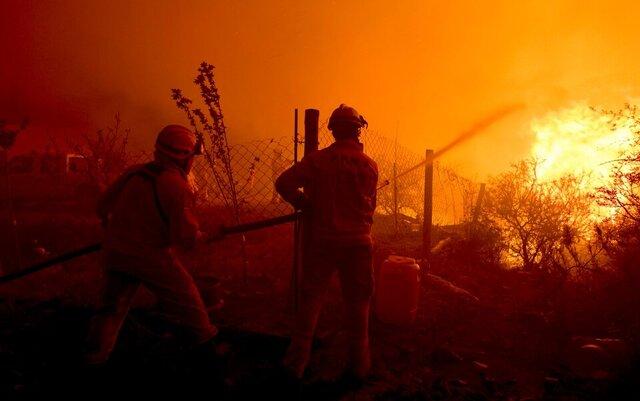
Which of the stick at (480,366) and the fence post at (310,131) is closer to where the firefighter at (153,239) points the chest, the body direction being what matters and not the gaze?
the fence post

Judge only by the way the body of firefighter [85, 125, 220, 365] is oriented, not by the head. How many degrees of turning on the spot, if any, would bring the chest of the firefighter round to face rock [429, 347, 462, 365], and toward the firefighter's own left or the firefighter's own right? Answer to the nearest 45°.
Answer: approximately 45° to the firefighter's own right

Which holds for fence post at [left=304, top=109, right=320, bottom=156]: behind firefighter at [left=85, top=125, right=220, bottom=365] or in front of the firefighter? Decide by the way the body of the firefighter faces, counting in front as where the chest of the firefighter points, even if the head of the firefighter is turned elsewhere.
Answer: in front

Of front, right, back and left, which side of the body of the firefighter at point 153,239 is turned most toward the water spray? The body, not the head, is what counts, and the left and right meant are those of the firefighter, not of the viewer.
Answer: front

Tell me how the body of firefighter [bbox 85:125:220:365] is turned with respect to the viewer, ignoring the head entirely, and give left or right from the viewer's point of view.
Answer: facing away from the viewer and to the right of the viewer

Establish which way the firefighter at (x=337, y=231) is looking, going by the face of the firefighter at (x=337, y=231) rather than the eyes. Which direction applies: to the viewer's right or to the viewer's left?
to the viewer's right

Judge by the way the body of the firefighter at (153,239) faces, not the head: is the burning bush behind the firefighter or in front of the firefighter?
in front

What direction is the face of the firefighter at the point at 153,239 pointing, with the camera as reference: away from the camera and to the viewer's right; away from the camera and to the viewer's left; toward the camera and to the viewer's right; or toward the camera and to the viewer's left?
away from the camera and to the viewer's right
